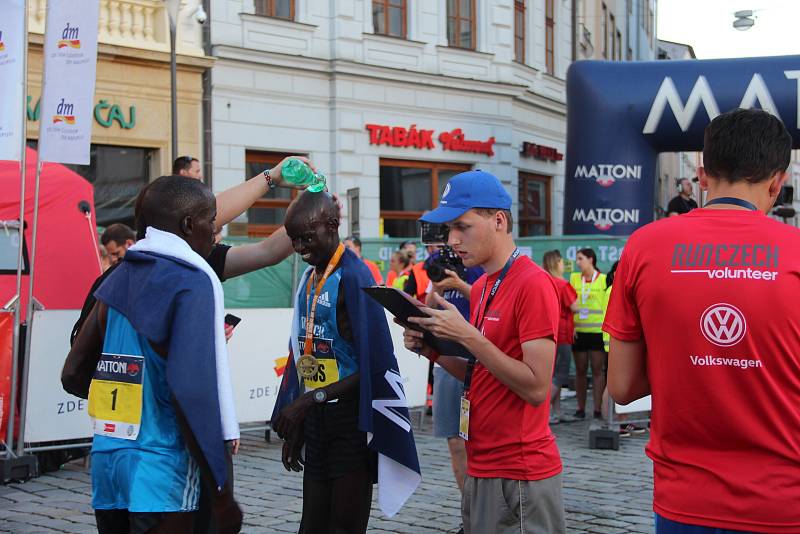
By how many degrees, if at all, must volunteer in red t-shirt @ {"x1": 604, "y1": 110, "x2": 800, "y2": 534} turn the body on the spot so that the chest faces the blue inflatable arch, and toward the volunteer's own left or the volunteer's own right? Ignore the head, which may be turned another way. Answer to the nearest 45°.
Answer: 0° — they already face it

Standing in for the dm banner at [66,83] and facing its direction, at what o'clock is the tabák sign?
The tabák sign is roughly at 7 o'clock from the dm banner.

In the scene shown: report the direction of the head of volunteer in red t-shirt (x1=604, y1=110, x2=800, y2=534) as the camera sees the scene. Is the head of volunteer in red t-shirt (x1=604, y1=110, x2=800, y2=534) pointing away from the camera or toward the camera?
away from the camera

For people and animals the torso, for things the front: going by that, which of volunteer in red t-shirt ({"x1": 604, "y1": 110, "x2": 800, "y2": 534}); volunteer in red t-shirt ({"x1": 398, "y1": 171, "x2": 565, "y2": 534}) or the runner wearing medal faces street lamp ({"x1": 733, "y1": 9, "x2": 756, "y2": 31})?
volunteer in red t-shirt ({"x1": 604, "y1": 110, "x2": 800, "y2": 534})

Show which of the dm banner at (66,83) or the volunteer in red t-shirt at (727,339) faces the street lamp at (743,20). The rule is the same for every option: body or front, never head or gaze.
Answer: the volunteer in red t-shirt

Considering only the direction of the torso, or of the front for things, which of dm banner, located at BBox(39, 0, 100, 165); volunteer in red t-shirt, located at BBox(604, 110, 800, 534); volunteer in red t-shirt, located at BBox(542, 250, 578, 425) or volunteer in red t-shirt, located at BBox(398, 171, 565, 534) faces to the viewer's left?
volunteer in red t-shirt, located at BBox(398, 171, 565, 534)

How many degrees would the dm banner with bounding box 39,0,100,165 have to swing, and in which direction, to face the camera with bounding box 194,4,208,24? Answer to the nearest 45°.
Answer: approximately 180°

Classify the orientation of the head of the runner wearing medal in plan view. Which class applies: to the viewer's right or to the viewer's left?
to the viewer's left

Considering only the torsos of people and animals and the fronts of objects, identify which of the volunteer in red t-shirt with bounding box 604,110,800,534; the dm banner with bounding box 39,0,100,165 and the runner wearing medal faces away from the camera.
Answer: the volunteer in red t-shirt

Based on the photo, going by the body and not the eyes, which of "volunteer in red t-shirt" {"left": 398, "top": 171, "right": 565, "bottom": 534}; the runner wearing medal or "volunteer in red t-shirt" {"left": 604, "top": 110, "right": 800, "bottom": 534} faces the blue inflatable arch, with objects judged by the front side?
"volunteer in red t-shirt" {"left": 604, "top": 110, "right": 800, "bottom": 534}

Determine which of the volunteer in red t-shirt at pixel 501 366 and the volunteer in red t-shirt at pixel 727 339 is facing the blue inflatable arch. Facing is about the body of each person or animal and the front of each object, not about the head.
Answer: the volunteer in red t-shirt at pixel 727 339
